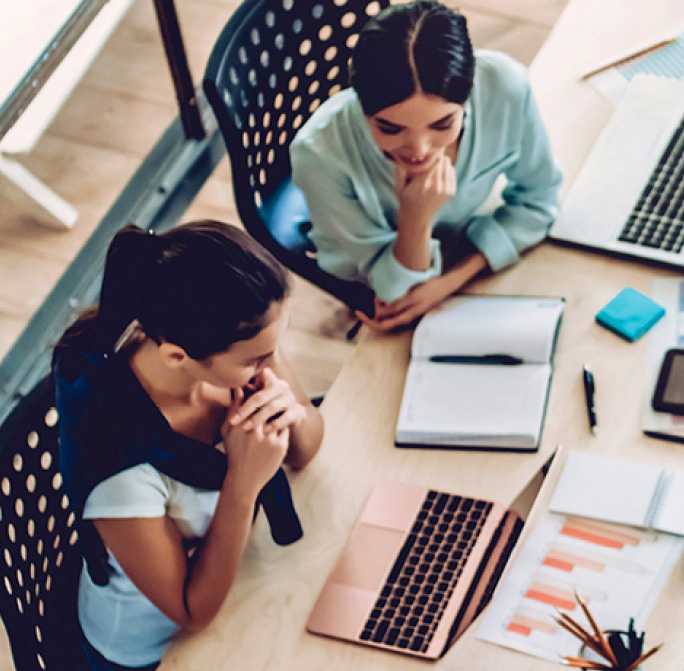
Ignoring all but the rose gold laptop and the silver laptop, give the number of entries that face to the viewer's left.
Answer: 2

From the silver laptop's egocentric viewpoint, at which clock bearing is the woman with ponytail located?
The woman with ponytail is roughly at 10 o'clock from the silver laptop.

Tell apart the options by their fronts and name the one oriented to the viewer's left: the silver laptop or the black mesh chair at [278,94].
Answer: the silver laptop

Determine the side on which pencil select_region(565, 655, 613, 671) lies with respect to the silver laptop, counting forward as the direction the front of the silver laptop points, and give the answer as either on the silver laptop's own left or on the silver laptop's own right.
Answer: on the silver laptop's own left

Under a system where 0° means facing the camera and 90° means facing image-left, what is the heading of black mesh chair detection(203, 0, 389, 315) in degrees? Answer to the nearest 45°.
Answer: approximately 315°

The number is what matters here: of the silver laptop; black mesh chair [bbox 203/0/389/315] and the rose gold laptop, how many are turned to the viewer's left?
2

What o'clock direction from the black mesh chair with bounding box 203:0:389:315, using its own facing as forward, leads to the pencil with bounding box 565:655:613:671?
The pencil is roughly at 1 o'clock from the black mesh chair.

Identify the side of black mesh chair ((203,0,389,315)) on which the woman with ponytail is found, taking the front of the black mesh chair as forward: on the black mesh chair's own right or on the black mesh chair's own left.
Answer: on the black mesh chair's own right

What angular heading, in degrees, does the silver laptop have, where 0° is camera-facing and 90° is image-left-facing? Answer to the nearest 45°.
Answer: approximately 90°

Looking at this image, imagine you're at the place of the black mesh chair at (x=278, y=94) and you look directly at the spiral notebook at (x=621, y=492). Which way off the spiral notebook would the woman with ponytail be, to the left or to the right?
right

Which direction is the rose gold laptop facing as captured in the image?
to the viewer's left
